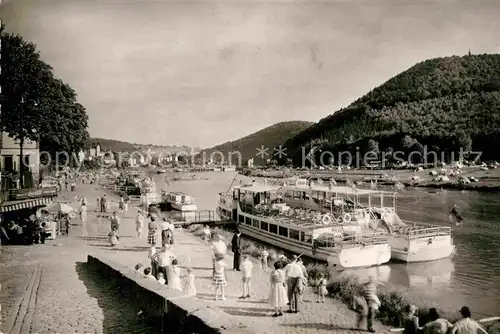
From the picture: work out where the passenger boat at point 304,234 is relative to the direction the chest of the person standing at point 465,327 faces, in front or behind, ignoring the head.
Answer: in front

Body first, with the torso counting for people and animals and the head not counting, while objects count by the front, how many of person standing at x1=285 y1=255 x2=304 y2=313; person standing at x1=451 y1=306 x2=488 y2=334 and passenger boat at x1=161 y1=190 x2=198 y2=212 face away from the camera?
2

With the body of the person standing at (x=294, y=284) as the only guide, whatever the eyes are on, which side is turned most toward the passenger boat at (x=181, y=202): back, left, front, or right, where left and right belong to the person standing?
front

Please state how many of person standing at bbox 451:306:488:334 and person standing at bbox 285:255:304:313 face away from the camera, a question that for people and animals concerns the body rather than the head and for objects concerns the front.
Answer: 2

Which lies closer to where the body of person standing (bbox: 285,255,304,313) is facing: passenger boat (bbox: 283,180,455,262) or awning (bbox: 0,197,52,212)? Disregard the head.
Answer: the passenger boat

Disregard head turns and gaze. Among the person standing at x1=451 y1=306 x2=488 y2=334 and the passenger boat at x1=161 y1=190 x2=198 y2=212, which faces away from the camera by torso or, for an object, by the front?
the person standing

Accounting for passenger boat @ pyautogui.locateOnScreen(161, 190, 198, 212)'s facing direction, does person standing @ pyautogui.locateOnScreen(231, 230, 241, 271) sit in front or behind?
behind

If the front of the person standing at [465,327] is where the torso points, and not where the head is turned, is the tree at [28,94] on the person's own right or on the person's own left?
on the person's own left

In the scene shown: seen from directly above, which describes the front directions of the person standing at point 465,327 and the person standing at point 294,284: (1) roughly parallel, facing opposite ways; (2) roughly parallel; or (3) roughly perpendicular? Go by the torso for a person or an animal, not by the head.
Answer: roughly parallel

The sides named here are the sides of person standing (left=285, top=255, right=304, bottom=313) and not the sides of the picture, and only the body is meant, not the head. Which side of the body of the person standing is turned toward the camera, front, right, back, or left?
back

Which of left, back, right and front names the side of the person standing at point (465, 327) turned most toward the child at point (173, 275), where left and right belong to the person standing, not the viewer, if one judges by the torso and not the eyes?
left

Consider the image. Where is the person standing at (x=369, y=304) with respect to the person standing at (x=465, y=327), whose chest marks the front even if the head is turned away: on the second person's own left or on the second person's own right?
on the second person's own left

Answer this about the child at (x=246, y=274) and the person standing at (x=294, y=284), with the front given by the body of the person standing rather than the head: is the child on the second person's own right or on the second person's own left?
on the second person's own left

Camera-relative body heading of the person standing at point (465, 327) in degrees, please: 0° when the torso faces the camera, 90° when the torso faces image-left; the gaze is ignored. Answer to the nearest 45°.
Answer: approximately 180°

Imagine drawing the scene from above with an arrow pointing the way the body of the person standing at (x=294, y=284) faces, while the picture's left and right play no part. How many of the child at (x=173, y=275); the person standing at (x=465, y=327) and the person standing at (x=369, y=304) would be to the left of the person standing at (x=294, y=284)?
1
